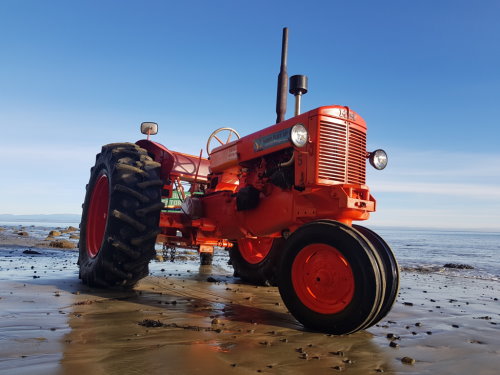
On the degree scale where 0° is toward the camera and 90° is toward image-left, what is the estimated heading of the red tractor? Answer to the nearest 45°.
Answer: approximately 315°

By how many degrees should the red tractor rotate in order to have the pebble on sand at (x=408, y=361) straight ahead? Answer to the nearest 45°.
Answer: approximately 45° to its right
